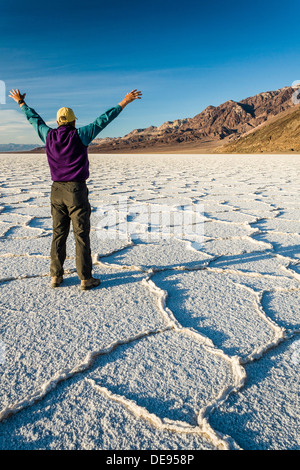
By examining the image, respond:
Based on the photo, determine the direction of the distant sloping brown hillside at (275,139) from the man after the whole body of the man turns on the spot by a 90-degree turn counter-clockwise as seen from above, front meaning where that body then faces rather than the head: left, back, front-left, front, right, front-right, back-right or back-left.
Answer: back-right

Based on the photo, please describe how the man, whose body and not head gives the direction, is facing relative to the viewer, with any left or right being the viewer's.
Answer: facing away from the viewer
